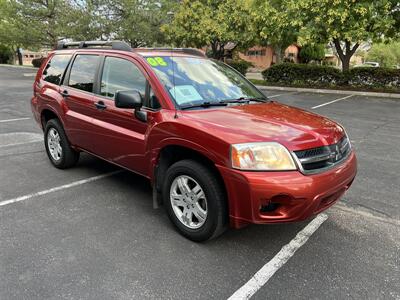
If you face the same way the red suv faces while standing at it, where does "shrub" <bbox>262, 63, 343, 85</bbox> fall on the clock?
The shrub is roughly at 8 o'clock from the red suv.

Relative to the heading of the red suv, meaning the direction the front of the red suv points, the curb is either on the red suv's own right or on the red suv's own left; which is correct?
on the red suv's own left

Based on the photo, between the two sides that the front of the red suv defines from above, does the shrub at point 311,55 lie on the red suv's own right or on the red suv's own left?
on the red suv's own left

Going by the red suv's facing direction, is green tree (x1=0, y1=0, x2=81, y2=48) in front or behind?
behind

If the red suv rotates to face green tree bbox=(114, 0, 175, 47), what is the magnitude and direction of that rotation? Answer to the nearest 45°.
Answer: approximately 135° to its left

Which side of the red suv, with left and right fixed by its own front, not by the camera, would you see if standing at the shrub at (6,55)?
back

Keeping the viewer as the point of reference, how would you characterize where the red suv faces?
facing the viewer and to the right of the viewer

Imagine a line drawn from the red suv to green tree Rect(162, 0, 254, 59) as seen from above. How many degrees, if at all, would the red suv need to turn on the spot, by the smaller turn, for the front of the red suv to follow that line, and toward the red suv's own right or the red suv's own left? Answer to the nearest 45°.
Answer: approximately 135° to the red suv's own left
